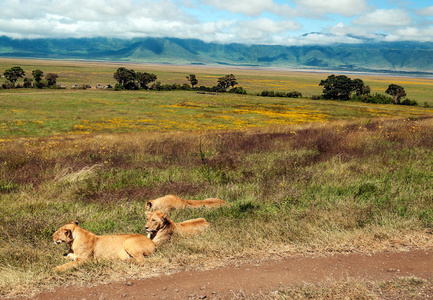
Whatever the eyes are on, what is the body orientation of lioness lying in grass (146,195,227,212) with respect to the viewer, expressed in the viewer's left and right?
facing to the left of the viewer

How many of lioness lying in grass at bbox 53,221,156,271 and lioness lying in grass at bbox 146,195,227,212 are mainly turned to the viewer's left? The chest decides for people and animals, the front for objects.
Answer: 2

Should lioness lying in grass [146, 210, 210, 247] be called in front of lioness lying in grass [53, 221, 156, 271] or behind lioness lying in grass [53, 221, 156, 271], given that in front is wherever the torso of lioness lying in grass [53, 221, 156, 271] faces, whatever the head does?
behind

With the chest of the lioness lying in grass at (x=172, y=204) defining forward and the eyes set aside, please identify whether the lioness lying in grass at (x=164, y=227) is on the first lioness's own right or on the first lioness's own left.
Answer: on the first lioness's own left

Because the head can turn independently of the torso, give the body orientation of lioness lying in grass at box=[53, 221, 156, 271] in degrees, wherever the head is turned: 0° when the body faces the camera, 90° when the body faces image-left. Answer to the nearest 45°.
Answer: approximately 90°

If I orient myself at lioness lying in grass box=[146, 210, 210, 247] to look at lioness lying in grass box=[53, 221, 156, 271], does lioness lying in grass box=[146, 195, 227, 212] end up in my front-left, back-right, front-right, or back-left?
back-right

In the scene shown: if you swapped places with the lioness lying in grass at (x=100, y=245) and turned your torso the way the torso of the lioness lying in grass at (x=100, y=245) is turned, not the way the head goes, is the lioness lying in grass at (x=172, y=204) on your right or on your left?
on your right
